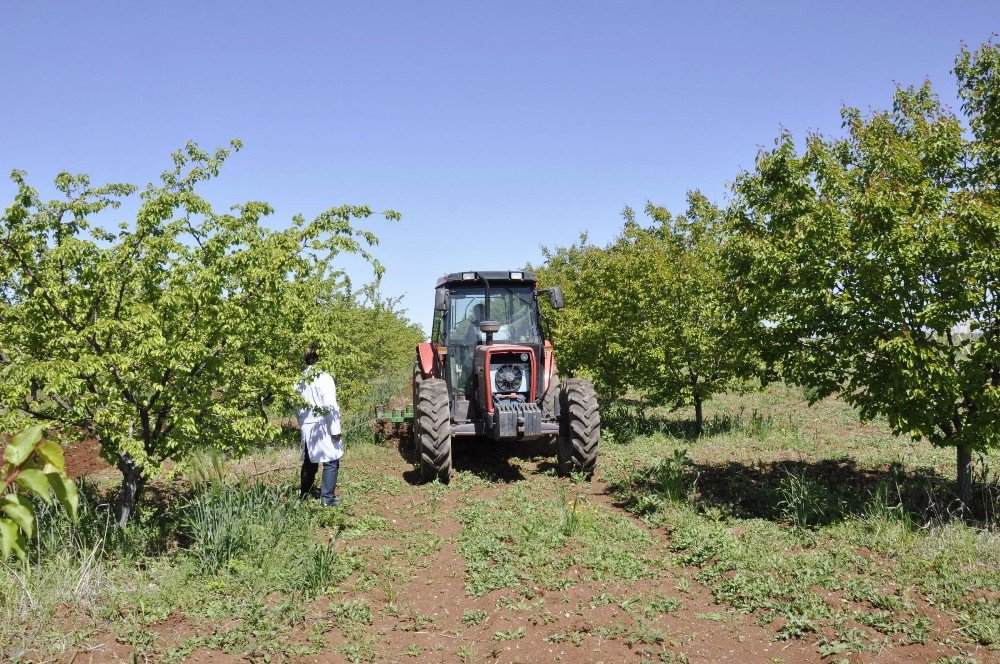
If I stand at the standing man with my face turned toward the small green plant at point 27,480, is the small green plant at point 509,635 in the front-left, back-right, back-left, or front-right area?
front-left

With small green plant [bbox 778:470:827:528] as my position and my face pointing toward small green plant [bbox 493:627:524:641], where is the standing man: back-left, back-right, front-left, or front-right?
front-right

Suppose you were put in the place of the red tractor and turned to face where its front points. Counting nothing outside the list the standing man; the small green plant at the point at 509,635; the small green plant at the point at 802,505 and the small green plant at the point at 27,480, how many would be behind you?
0

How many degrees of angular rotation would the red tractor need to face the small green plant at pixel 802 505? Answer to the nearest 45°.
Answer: approximately 45° to its left

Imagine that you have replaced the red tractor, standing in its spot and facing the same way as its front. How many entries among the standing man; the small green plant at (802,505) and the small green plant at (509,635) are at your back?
0

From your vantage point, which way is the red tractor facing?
toward the camera

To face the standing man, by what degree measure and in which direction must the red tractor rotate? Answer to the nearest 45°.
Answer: approximately 45° to its right

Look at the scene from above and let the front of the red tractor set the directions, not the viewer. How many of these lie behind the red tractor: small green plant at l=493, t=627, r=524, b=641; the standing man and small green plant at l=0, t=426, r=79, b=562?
0

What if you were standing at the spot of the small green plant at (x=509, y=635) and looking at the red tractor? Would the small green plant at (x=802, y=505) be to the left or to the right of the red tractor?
right

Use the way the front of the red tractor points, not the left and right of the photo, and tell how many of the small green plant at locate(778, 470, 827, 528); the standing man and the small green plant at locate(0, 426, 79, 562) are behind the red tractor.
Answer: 0

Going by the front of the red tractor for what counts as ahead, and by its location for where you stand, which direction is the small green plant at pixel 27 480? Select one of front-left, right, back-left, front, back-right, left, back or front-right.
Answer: front

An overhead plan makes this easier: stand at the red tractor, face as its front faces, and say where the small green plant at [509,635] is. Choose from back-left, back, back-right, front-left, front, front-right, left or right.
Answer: front

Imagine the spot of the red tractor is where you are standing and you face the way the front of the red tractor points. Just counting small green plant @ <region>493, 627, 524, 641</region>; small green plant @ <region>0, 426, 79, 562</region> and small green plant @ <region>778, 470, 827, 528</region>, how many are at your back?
0
